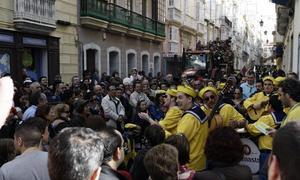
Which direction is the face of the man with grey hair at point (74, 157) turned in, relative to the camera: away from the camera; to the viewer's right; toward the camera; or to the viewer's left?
away from the camera

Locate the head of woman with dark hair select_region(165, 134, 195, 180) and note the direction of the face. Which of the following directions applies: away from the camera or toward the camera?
away from the camera

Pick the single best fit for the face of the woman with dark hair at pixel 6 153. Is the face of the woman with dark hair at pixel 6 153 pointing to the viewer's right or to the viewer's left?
to the viewer's right

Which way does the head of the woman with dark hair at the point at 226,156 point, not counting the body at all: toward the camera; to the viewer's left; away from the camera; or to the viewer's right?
away from the camera

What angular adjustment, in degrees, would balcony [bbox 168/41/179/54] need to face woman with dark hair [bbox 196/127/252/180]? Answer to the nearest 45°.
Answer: approximately 45° to its right

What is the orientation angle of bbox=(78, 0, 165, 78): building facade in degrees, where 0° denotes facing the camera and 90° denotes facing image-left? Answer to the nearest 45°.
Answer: approximately 315°

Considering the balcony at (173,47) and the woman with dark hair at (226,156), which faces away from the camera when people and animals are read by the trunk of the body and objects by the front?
the woman with dark hair

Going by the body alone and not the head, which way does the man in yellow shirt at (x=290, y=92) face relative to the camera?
to the viewer's left
